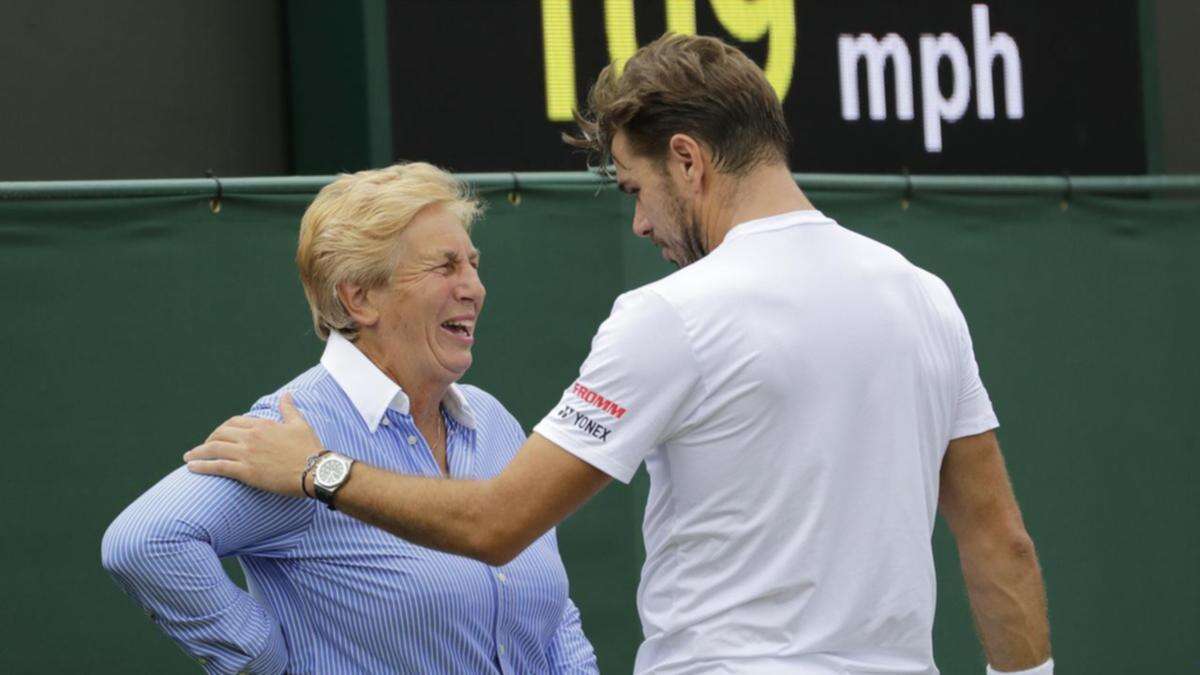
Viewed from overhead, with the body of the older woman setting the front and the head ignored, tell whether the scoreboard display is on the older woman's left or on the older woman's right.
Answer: on the older woman's left

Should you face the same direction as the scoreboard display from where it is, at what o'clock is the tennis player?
The tennis player is roughly at 12 o'clock from the scoreboard display.

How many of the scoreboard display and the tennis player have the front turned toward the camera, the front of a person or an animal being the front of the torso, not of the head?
1

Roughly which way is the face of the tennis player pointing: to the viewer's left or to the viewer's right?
to the viewer's left

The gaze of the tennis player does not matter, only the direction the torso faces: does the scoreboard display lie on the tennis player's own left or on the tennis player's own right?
on the tennis player's own right

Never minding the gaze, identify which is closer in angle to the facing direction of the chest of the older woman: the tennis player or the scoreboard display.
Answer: the tennis player

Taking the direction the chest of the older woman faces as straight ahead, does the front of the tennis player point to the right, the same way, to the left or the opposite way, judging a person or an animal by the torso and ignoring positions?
the opposite way

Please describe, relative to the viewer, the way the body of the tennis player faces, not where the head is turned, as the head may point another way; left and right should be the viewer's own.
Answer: facing away from the viewer and to the left of the viewer

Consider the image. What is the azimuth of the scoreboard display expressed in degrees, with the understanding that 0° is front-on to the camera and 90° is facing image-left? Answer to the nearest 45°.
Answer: approximately 0°

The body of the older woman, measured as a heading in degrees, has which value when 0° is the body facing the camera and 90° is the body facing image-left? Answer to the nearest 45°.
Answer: approximately 315°

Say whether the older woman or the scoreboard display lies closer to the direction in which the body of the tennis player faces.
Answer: the older woman
